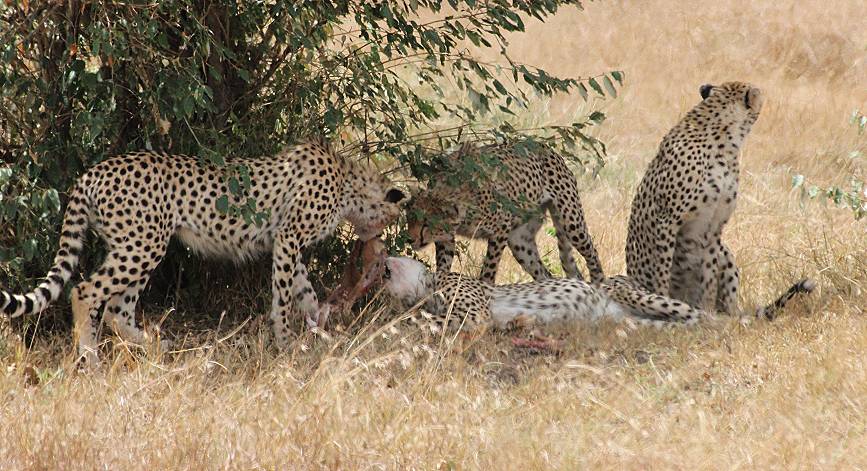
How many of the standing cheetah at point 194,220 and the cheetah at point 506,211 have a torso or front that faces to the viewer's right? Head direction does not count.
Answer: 1

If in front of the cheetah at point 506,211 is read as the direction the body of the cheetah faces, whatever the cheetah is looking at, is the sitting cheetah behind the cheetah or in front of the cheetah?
behind

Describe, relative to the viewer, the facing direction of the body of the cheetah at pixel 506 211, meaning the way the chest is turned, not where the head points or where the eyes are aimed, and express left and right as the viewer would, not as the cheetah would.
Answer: facing to the left of the viewer

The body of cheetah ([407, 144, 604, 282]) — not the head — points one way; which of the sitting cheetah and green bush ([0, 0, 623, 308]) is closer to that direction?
the green bush

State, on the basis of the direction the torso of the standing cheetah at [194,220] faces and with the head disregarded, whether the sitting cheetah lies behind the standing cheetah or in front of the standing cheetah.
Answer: in front

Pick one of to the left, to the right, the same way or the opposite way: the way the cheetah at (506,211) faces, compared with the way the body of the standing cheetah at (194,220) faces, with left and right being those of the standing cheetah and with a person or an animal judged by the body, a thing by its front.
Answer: the opposite way

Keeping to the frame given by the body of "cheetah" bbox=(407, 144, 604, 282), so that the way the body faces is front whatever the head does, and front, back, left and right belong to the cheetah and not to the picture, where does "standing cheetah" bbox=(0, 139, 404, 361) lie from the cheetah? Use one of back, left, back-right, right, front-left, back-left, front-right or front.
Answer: front-left

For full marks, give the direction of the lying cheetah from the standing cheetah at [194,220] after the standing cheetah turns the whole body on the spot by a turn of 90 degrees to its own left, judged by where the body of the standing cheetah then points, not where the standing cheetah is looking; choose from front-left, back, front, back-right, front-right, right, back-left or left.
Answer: right

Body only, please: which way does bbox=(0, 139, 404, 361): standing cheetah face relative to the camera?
to the viewer's right
